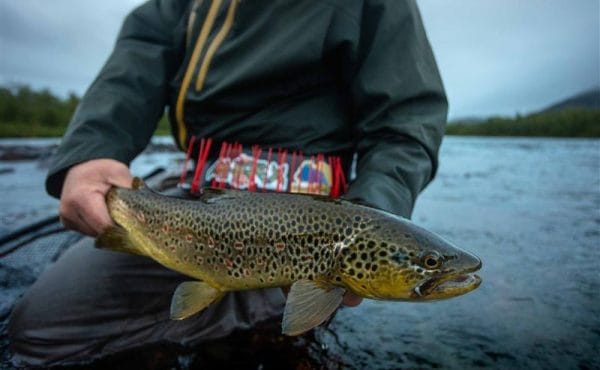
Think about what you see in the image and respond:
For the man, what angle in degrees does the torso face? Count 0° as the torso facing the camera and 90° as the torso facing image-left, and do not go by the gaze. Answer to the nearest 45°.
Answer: approximately 45°

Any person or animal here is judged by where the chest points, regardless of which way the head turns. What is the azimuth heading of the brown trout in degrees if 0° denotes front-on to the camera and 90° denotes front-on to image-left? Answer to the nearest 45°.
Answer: approximately 270°
